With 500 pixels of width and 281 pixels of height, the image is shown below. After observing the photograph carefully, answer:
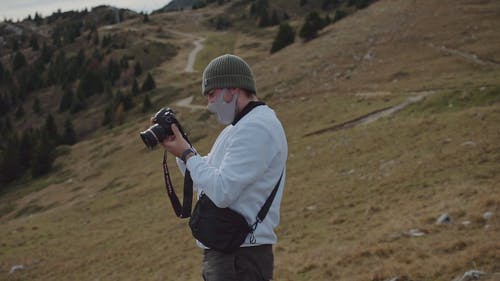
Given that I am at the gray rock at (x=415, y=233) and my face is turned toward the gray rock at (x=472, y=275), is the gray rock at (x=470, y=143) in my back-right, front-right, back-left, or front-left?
back-left

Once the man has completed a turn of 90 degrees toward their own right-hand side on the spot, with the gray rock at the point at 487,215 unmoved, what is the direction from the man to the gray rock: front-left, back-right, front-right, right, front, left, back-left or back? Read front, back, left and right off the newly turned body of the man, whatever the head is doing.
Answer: front-right

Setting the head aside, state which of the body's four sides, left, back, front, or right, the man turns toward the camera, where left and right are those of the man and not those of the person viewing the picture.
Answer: left

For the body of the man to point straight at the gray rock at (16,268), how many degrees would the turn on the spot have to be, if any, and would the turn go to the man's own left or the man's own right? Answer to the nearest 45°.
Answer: approximately 45° to the man's own right

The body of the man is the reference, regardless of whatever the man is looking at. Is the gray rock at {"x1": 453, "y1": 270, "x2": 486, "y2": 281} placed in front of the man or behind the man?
behind

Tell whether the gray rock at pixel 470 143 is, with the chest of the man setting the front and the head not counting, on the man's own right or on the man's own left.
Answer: on the man's own right

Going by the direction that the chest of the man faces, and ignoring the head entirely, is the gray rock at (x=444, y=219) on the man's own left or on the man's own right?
on the man's own right
